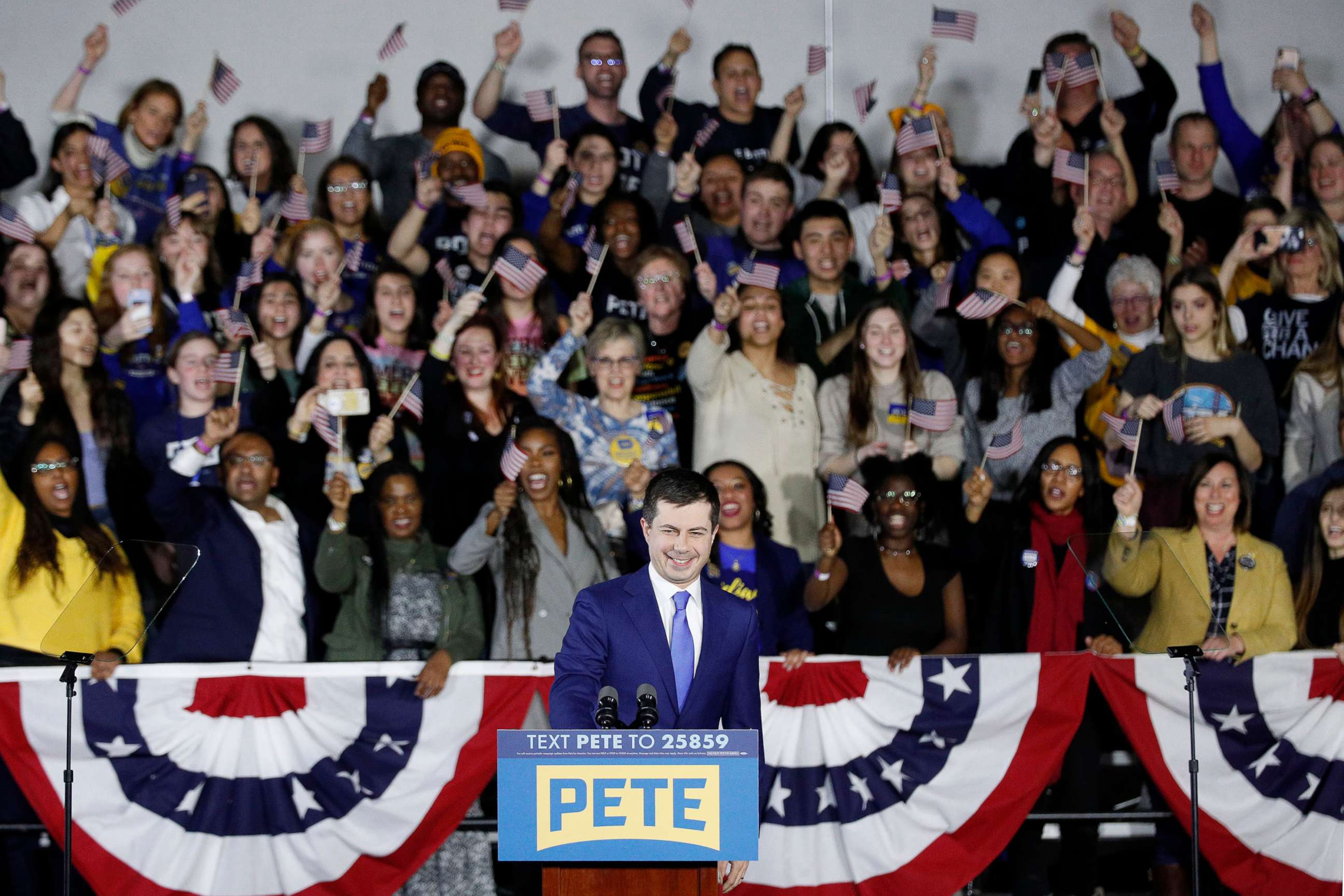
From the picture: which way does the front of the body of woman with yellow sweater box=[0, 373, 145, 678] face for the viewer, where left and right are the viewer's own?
facing the viewer

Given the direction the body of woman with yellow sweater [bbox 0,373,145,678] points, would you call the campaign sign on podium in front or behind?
in front

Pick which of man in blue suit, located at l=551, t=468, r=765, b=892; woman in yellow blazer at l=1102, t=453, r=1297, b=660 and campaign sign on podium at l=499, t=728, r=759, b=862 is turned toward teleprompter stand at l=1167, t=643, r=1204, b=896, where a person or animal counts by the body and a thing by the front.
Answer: the woman in yellow blazer

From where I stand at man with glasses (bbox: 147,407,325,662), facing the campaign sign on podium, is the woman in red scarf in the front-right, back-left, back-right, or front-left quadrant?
front-left

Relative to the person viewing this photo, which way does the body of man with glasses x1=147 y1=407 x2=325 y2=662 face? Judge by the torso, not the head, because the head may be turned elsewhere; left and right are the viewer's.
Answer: facing the viewer and to the right of the viewer

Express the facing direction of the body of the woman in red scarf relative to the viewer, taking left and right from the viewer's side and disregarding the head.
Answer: facing the viewer

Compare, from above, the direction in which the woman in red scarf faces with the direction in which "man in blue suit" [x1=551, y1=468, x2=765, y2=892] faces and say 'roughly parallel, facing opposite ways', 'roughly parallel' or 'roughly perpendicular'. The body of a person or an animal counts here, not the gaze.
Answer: roughly parallel

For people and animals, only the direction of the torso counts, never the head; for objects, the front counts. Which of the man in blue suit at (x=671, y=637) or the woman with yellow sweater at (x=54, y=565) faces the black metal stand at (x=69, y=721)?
the woman with yellow sweater

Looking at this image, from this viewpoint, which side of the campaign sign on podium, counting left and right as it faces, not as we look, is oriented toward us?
front

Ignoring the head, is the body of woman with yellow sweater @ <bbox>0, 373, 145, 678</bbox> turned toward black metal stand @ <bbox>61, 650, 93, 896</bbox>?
yes

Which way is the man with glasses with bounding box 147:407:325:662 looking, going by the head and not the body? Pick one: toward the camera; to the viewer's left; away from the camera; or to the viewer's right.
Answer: toward the camera

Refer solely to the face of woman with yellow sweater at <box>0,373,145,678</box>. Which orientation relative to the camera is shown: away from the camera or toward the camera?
toward the camera

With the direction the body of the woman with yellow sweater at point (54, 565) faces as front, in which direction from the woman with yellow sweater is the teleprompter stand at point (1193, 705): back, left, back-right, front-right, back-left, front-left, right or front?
front-left

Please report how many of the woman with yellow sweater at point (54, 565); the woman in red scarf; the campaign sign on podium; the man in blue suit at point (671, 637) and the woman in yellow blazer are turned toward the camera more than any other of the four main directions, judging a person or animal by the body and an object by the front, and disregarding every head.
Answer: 5
